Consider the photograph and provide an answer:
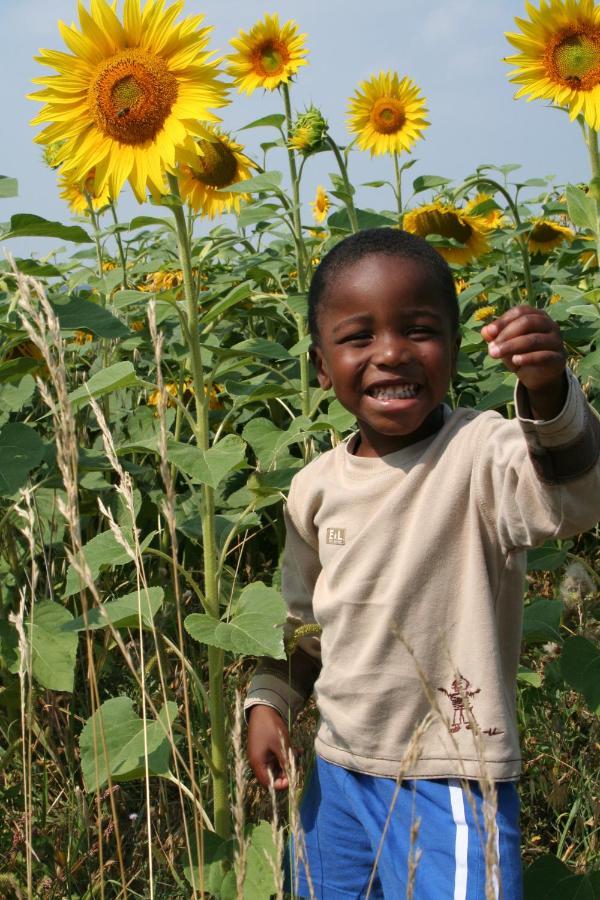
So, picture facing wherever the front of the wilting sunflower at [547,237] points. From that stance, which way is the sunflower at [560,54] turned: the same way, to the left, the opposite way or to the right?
the same way

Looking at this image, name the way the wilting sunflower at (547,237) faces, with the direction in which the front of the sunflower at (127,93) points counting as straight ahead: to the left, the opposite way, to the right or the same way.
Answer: the same way

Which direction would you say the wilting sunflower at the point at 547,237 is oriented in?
toward the camera

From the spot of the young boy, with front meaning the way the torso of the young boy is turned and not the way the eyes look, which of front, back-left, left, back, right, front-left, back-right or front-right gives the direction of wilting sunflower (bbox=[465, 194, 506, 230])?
back

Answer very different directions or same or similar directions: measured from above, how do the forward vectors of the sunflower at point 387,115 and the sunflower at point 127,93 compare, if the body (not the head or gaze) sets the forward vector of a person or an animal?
same or similar directions

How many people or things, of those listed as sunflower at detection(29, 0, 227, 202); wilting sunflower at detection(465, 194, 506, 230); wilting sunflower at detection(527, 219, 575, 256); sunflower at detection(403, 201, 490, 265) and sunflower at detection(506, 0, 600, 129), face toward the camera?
5

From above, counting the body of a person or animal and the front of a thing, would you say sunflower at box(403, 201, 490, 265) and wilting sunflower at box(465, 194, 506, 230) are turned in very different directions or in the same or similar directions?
same or similar directions

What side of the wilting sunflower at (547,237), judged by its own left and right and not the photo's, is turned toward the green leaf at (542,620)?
front

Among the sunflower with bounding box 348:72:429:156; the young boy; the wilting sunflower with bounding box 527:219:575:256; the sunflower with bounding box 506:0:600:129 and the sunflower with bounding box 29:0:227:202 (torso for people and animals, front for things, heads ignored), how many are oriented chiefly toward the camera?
5

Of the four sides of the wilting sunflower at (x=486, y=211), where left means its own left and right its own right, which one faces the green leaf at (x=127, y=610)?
front

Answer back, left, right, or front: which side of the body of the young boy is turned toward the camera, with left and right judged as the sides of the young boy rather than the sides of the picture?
front

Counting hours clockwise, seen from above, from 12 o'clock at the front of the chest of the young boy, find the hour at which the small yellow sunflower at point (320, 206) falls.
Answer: The small yellow sunflower is roughly at 6 o'clock from the young boy.

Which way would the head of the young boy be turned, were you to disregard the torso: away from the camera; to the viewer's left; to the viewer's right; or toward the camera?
toward the camera

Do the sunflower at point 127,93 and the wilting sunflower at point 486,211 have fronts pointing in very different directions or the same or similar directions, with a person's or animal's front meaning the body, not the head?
same or similar directions
